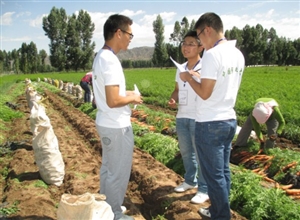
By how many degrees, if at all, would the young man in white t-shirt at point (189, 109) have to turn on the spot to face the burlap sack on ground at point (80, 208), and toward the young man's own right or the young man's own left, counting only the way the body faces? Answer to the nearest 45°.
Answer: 0° — they already face it

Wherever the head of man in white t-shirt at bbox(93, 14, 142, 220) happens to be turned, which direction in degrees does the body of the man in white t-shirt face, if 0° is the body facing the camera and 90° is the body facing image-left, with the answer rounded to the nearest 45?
approximately 270°

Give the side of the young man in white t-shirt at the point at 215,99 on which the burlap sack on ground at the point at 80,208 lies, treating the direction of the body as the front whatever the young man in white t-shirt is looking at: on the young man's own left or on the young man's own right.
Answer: on the young man's own left

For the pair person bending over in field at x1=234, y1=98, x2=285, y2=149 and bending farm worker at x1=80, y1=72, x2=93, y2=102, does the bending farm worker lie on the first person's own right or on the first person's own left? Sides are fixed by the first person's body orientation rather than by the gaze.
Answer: on the first person's own right

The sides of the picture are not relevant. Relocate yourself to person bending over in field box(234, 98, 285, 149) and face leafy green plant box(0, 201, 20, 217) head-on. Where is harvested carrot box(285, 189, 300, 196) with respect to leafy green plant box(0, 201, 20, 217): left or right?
left

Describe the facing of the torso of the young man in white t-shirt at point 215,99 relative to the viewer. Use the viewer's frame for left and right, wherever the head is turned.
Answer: facing away from the viewer and to the left of the viewer
